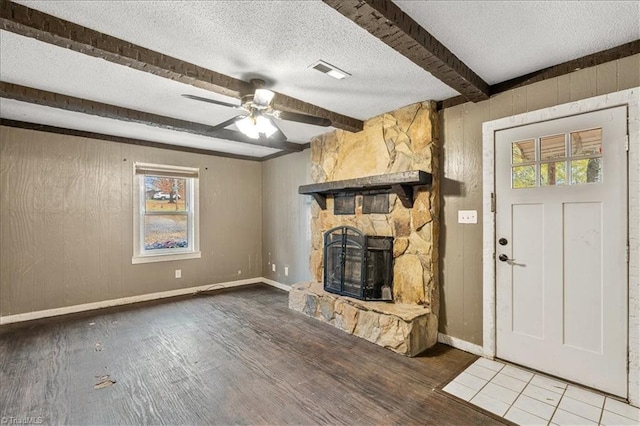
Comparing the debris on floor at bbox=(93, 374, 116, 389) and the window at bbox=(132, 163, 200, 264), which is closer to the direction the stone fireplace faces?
the debris on floor

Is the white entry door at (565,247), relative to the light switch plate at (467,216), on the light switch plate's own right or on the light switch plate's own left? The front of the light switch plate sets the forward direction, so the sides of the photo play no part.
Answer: on the light switch plate's own left

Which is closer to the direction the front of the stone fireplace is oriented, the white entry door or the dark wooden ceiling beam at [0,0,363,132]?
the dark wooden ceiling beam

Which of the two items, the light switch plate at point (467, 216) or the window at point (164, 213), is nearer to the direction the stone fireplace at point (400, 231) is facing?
the window

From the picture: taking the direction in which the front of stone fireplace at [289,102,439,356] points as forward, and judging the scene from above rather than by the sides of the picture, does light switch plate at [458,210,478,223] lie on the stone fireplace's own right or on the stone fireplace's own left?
on the stone fireplace's own left

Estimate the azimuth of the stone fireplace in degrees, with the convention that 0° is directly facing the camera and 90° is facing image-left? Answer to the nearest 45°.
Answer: approximately 45°

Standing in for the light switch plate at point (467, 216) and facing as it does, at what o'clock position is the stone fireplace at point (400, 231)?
The stone fireplace is roughly at 3 o'clock from the light switch plate.

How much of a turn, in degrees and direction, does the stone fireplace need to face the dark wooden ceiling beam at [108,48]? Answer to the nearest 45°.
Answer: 0° — it already faces it
